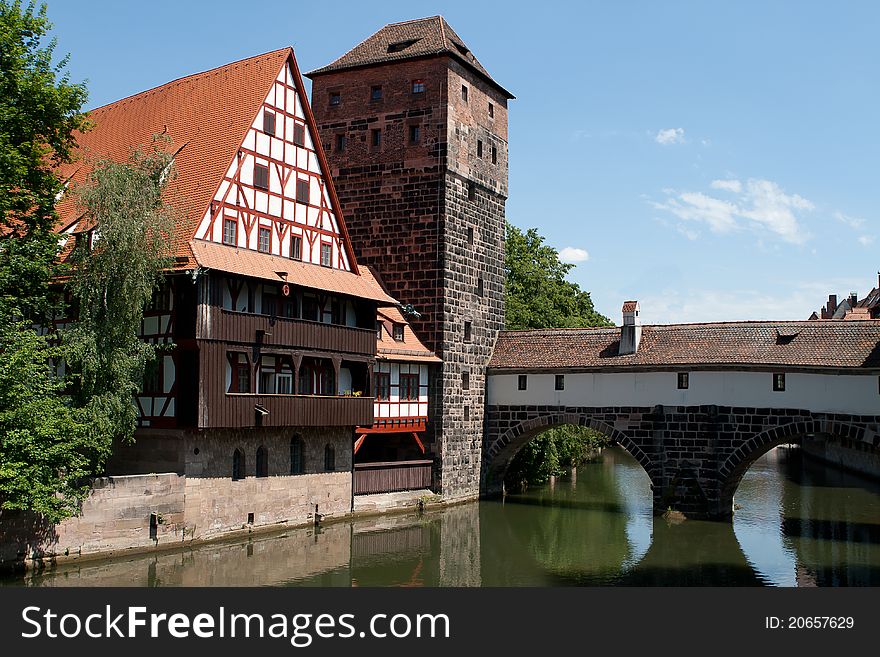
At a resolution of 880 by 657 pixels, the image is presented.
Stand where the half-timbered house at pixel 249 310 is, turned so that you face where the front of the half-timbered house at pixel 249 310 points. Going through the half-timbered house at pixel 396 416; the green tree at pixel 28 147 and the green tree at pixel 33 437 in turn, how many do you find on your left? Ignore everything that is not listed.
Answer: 1

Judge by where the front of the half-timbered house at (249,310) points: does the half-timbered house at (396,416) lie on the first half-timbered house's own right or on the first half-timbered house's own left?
on the first half-timbered house's own left

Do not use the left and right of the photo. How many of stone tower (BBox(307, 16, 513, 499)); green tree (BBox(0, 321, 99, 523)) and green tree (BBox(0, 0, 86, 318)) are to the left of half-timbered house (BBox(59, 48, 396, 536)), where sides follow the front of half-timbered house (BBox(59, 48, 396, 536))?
1

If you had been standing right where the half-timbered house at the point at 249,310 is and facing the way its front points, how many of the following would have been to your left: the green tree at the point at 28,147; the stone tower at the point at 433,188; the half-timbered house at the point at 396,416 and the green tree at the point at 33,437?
2

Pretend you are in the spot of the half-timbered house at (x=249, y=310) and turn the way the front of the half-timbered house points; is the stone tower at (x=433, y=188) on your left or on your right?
on your left

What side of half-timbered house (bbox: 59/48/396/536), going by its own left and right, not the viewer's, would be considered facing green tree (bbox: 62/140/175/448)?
right

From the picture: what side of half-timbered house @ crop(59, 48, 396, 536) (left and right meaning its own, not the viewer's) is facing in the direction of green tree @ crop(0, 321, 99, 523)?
right

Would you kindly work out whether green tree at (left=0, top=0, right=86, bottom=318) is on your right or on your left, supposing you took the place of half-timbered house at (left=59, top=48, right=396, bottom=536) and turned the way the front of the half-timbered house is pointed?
on your right
